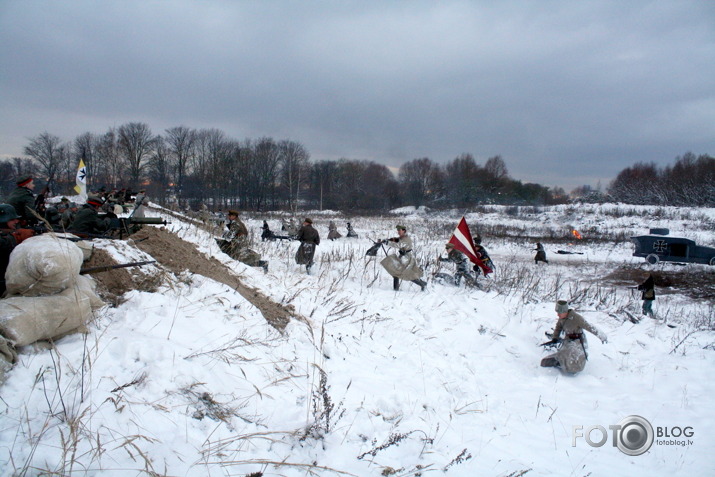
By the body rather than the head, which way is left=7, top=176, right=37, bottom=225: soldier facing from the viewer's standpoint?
to the viewer's right

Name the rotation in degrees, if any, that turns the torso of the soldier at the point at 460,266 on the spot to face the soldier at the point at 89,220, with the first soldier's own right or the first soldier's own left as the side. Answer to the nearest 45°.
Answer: approximately 45° to the first soldier's own left

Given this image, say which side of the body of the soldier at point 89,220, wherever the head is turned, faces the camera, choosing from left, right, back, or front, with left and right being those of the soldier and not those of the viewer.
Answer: right

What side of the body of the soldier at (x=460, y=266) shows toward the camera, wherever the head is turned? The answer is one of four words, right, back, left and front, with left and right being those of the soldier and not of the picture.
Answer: left

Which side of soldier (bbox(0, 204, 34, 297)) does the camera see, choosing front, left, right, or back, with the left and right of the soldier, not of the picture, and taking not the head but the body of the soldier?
right

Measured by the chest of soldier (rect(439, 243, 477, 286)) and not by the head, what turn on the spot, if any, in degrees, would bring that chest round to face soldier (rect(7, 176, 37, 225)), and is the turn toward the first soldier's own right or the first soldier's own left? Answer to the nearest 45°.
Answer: approximately 45° to the first soldier's own left
